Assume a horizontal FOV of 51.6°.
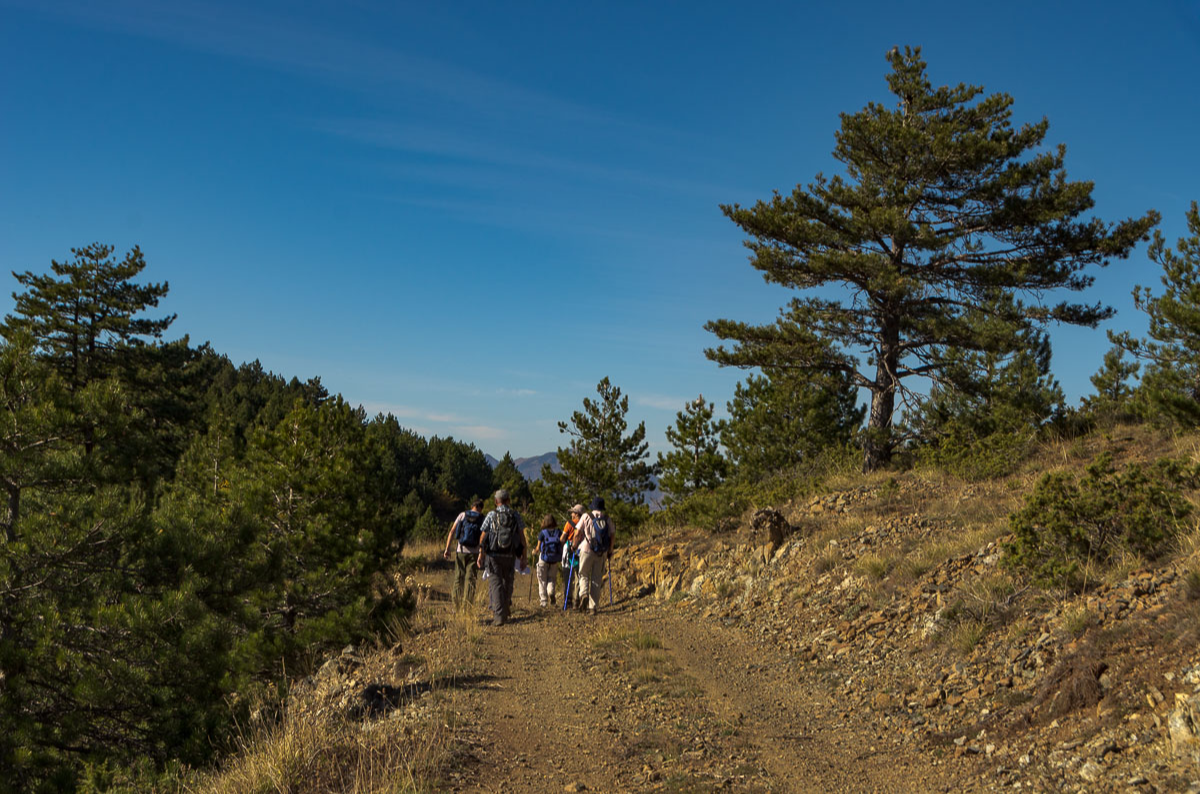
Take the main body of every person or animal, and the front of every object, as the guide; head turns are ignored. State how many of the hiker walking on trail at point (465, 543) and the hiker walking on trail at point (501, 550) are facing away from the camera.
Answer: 2

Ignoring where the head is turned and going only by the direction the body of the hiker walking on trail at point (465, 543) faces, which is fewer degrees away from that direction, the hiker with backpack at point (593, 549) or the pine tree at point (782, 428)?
the pine tree

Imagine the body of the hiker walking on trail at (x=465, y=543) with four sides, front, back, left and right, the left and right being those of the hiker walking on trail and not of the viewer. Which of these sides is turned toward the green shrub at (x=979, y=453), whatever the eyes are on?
right

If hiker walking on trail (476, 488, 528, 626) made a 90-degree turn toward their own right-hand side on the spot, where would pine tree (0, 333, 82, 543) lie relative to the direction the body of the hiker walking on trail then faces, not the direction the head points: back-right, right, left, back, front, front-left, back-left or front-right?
back-right

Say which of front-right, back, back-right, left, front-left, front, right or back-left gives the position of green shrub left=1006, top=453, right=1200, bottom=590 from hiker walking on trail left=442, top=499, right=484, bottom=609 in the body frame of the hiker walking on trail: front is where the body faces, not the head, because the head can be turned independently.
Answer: back-right

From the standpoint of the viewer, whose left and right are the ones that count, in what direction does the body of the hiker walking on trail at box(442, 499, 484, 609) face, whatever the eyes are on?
facing away from the viewer

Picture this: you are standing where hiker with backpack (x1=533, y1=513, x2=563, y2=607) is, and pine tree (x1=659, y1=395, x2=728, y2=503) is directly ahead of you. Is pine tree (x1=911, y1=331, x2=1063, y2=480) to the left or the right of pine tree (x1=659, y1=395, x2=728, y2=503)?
right

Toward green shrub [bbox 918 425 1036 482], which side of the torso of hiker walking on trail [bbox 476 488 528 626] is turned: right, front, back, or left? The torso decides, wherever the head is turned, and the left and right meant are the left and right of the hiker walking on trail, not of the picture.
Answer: right

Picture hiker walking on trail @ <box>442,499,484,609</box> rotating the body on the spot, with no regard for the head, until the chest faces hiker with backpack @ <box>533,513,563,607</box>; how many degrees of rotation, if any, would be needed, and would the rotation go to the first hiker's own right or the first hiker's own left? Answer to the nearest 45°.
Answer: approximately 45° to the first hiker's own right

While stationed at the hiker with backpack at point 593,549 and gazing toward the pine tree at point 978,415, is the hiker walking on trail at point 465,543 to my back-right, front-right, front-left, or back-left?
back-left

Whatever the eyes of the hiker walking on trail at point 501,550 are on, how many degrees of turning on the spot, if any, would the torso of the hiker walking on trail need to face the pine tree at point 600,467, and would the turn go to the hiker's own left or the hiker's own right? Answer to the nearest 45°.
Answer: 0° — they already face it

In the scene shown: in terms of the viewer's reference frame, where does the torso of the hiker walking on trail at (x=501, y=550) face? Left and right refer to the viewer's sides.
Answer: facing away from the viewer

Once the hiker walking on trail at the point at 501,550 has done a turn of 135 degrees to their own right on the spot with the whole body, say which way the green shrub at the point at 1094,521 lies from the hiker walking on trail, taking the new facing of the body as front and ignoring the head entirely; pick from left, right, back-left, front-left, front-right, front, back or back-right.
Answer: front
